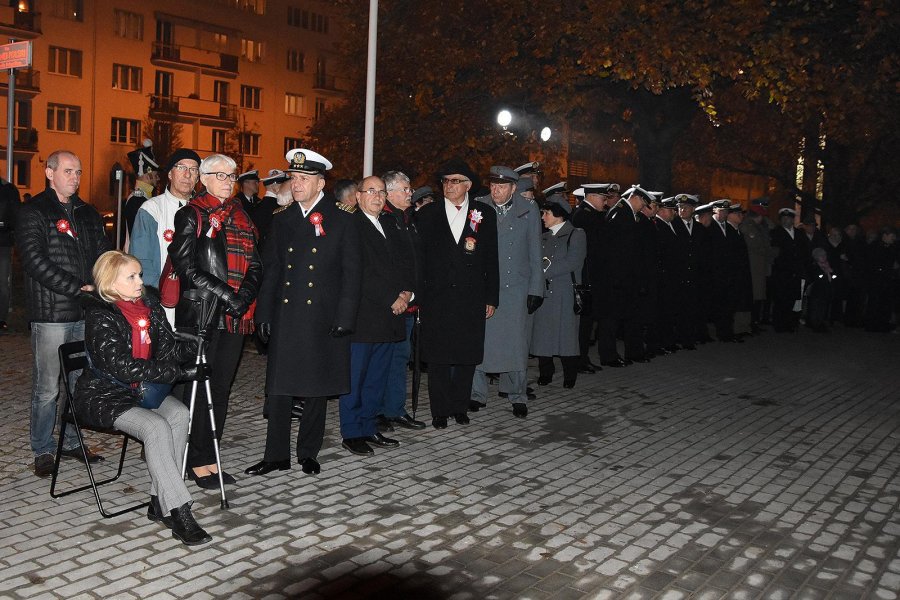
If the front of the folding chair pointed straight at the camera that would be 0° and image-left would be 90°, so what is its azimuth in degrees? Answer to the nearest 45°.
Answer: approximately 315°

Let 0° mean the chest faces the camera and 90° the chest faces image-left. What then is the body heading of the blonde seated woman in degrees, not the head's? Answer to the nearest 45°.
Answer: approximately 315°

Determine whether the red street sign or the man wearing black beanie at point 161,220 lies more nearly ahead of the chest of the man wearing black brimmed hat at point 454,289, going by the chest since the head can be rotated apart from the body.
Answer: the man wearing black beanie

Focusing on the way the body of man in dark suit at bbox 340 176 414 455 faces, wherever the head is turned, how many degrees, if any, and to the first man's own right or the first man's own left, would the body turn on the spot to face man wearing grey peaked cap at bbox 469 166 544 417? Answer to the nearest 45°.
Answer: approximately 90° to the first man's own left

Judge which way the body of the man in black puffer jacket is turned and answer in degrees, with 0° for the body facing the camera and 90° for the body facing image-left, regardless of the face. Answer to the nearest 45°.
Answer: approximately 315°

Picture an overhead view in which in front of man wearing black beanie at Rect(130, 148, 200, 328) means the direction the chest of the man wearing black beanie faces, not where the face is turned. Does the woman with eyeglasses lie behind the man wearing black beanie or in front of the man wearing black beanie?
in front

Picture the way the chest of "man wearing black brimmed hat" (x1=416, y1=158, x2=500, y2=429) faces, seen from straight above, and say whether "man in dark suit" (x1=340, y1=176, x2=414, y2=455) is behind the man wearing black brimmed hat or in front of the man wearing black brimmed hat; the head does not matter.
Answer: in front

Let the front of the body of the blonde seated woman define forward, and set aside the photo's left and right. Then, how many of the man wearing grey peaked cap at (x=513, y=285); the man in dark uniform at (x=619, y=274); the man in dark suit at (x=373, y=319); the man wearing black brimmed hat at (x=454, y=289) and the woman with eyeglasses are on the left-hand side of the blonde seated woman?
5

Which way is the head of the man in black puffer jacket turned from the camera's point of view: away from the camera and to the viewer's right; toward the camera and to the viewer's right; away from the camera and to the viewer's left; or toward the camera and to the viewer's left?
toward the camera and to the viewer's right

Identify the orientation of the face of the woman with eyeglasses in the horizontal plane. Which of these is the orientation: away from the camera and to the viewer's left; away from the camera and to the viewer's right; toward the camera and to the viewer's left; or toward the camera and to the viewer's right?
toward the camera and to the viewer's right
